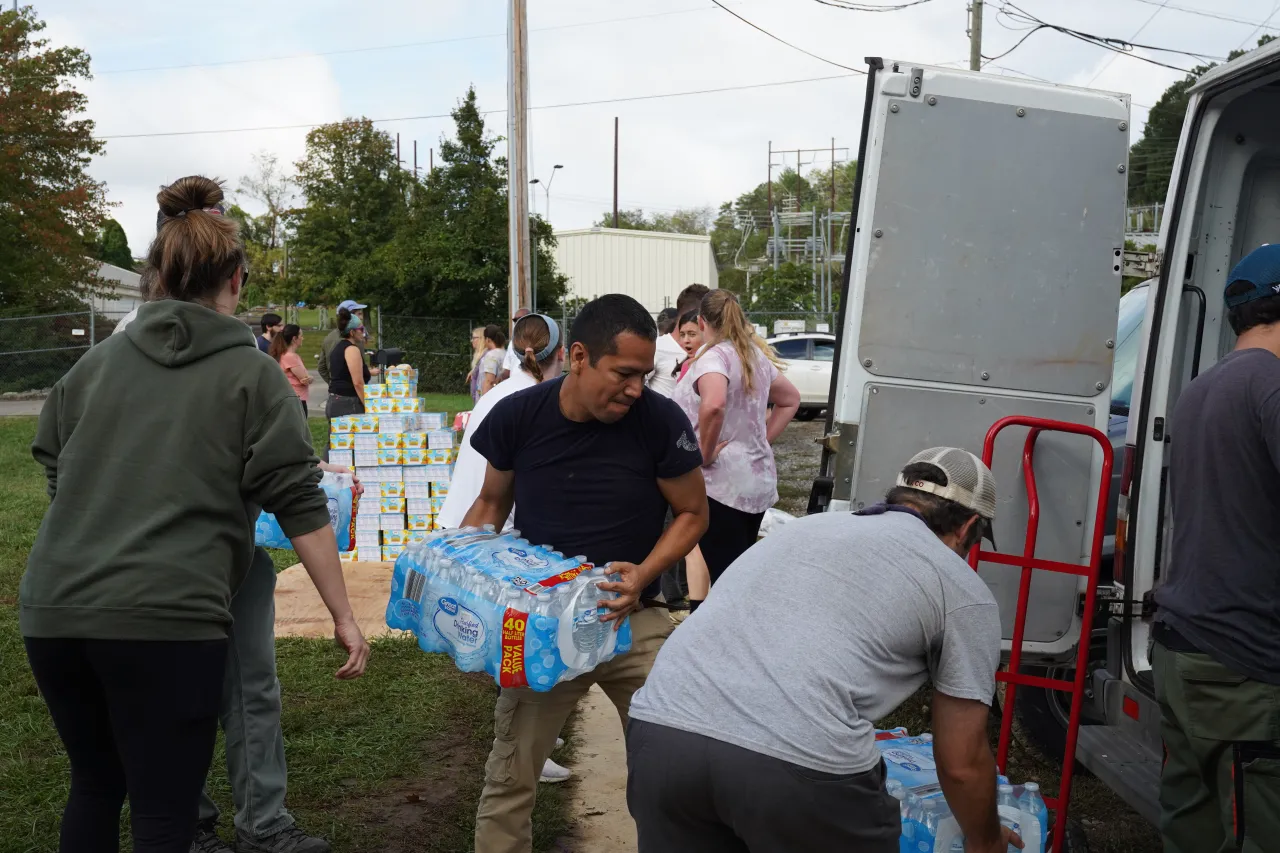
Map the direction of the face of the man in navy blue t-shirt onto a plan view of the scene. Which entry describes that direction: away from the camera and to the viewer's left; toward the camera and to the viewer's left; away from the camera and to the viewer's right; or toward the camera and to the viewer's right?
toward the camera and to the viewer's right

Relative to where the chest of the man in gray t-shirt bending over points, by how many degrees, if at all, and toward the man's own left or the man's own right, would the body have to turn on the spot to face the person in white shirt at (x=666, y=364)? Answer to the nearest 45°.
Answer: approximately 45° to the man's own left

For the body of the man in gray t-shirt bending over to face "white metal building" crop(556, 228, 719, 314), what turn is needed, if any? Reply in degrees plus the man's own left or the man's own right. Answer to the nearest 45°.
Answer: approximately 45° to the man's own left

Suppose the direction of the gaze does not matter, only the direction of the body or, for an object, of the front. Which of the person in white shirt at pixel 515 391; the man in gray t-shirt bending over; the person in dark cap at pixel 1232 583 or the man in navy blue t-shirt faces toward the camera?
the man in navy blue t-shirt

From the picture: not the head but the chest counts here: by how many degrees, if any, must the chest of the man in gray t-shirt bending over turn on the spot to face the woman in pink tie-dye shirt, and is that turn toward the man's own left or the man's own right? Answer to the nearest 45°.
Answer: approximately 45° to the man's own left

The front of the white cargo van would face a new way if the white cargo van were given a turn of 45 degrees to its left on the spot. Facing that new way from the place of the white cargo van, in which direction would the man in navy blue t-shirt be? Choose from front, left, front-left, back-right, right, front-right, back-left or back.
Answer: back-left

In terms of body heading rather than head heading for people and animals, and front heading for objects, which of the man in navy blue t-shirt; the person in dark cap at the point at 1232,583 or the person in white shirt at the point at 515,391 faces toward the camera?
the man in navy blue t-shirt

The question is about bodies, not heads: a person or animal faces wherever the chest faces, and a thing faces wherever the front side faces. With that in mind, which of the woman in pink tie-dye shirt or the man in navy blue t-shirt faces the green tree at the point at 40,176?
the woman in pink tie-dye shirt

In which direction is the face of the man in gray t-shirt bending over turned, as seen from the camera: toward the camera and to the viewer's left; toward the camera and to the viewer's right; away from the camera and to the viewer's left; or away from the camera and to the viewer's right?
away from the camera and to the viewer's right

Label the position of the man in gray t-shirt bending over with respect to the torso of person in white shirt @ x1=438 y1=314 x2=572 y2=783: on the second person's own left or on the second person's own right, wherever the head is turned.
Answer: on the second person's own right

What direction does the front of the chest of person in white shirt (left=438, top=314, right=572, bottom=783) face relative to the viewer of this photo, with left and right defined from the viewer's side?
facing away from the viewer and to the right of the viewer

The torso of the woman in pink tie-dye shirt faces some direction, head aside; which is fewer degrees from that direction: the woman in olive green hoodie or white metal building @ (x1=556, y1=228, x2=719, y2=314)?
the white metal building
